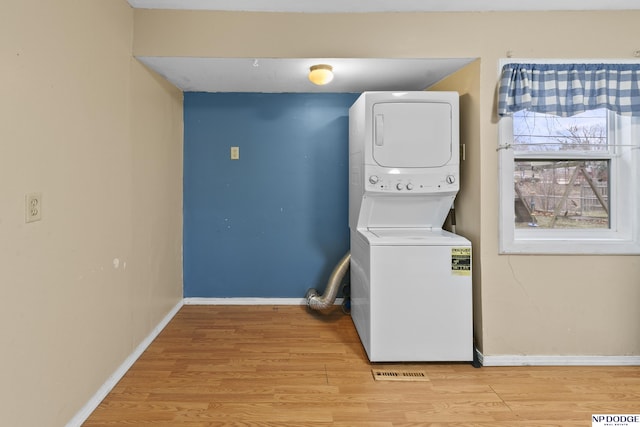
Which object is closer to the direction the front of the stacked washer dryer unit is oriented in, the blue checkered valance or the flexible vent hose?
the blue checkered valance

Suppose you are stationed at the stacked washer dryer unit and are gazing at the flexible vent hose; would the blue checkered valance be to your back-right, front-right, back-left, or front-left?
back-right

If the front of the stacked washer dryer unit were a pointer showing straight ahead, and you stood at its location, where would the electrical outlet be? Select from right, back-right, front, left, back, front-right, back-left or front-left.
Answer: front-right

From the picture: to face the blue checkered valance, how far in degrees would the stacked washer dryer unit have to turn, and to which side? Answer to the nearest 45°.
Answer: approximately 90° to its left

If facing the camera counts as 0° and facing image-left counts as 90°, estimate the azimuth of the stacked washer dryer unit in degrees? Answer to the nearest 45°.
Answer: approximately 0°

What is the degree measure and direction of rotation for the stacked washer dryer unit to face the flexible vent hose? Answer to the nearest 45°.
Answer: approximately 135° to its right

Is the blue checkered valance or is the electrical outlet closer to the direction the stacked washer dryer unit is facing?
the electrical outlet
